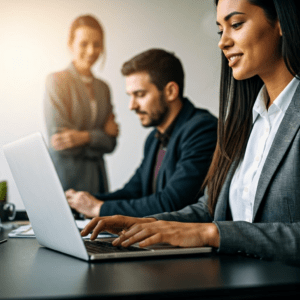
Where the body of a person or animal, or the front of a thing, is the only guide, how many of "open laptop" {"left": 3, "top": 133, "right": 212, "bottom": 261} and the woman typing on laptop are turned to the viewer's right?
1

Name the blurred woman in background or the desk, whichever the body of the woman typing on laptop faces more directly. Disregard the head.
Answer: the desk

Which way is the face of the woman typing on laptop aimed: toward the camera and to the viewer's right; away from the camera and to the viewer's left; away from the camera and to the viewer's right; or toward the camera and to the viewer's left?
toward the camera and to the viewer's left

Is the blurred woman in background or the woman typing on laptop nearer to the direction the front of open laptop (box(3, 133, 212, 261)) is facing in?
the woman typing on laptop

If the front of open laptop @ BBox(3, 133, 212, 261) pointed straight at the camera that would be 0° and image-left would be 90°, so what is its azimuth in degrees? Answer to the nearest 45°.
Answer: approximately 270°

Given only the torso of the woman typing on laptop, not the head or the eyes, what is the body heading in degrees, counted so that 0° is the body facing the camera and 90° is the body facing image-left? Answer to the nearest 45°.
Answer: approximately 45°

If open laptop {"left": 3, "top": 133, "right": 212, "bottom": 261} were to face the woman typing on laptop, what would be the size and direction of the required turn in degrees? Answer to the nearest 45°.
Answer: approximately 45° to its left

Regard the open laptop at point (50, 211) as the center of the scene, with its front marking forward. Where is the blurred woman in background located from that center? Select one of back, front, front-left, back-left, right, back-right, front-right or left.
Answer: left

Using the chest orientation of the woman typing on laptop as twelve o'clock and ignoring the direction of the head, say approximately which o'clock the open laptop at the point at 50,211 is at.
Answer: The open laptop is roughly at 12 o'clock from the woman typing on laptop.

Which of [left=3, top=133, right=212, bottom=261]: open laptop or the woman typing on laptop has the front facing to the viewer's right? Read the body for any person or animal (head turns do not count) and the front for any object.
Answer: the open laptop
